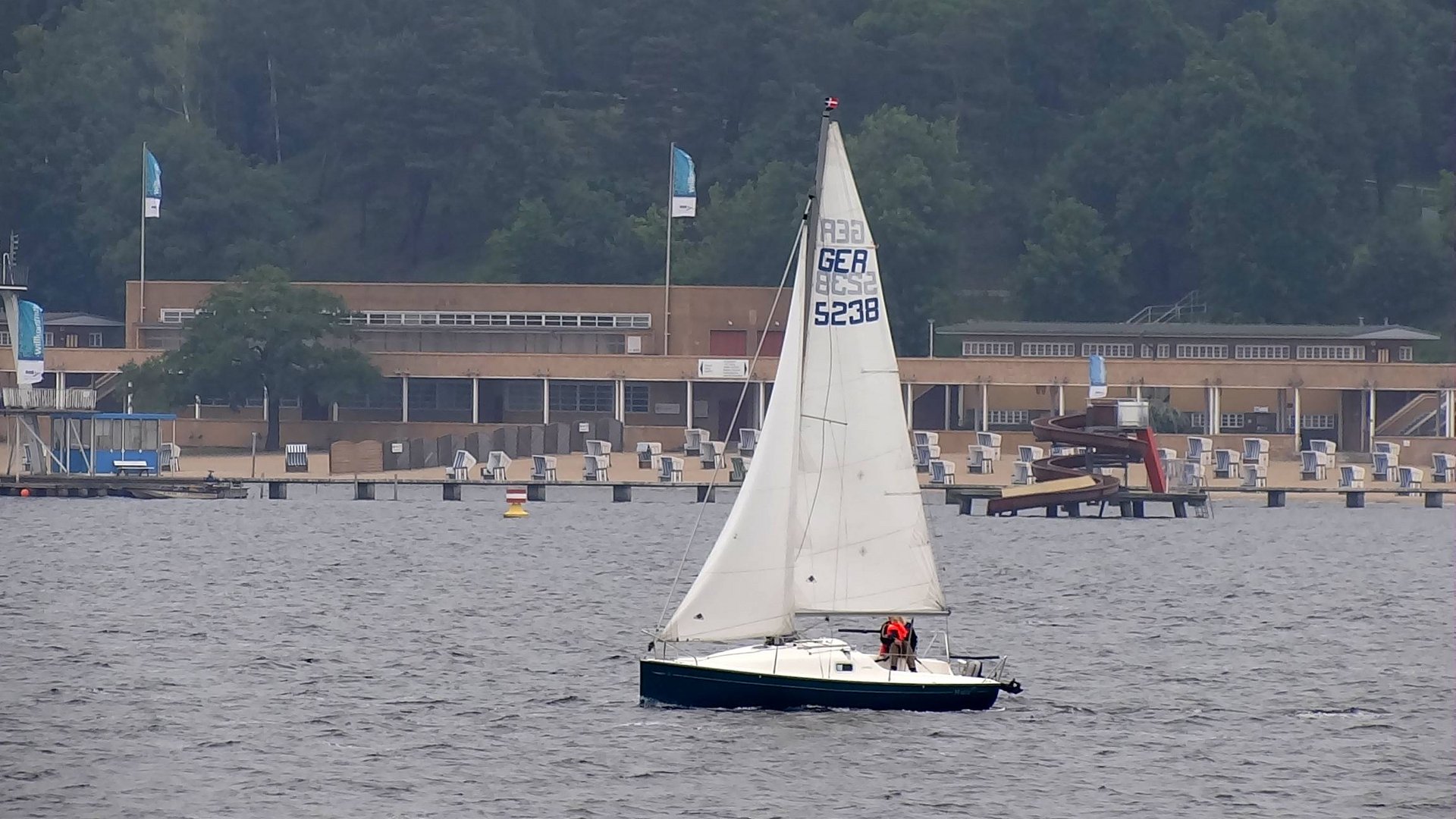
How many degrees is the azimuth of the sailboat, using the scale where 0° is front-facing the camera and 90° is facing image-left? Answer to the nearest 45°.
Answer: approximately 90°
